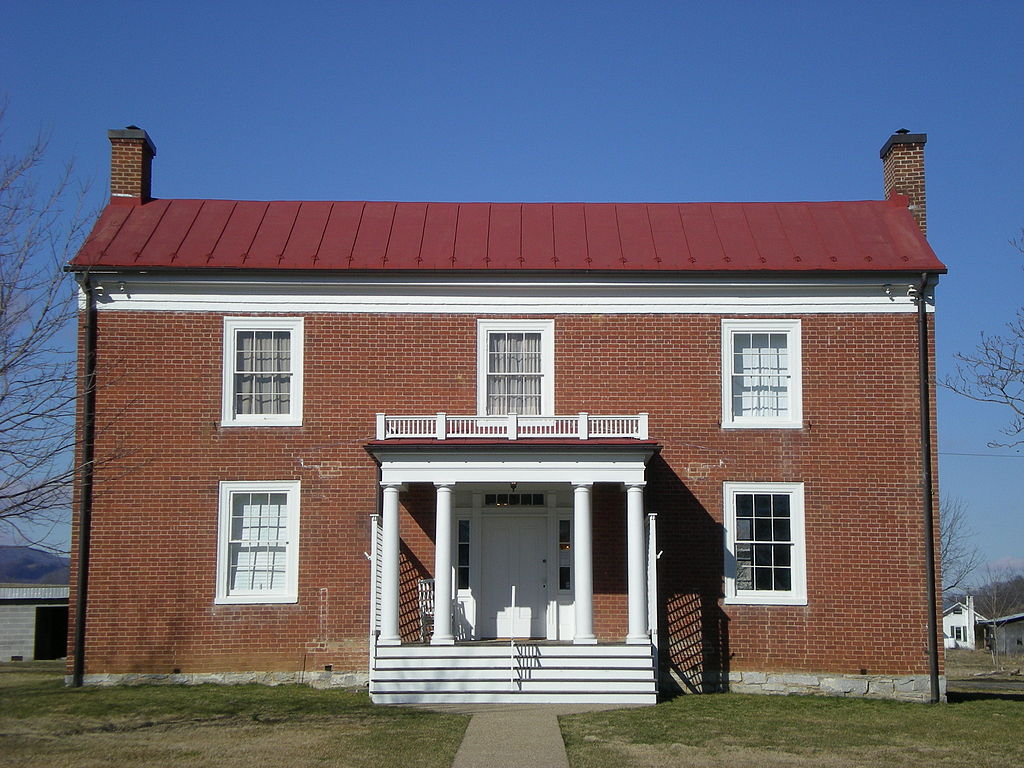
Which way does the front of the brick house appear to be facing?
toward the camera

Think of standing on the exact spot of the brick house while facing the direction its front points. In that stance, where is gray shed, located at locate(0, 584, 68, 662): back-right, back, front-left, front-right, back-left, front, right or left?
back-right
